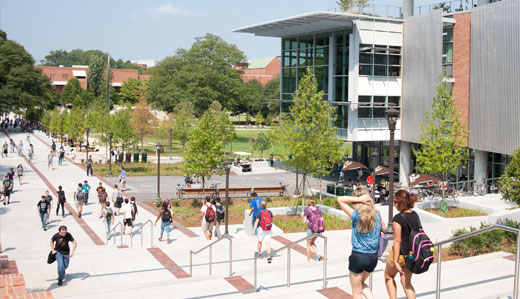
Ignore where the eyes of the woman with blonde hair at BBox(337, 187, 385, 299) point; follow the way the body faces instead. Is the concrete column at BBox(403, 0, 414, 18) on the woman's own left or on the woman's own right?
on the woman's own right

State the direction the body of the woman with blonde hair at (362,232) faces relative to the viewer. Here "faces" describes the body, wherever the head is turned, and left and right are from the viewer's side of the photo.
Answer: facing away from the viewer and to the left of the viewer

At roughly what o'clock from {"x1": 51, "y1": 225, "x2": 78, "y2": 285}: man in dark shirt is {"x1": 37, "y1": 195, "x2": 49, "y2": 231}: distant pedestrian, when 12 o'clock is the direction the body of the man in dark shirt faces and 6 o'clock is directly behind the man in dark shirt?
The distant pedestrian is roughly at 6 o'clock from the man in dark shirt.

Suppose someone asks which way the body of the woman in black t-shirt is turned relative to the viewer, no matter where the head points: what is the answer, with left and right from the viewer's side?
facing away from the viewer and to the left of the viewer

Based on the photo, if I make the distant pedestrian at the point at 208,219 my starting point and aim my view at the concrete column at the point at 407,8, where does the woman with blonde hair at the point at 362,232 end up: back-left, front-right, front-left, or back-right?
back-right

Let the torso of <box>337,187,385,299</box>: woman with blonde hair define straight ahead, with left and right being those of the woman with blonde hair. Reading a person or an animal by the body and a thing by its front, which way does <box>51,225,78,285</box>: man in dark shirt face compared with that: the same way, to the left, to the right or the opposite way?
the opposite way

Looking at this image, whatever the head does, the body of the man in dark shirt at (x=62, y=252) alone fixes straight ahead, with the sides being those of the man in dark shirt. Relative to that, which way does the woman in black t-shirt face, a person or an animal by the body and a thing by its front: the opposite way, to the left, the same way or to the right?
the opposite way

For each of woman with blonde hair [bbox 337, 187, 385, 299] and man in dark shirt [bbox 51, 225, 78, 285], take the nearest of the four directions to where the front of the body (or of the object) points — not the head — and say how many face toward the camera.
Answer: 1

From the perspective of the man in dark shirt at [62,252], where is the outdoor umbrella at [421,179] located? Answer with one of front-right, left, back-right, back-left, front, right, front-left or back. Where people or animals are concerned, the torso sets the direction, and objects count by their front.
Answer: back-left

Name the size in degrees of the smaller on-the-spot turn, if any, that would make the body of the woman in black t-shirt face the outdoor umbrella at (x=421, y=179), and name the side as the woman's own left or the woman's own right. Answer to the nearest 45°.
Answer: approximately 45° to the woman's own right
